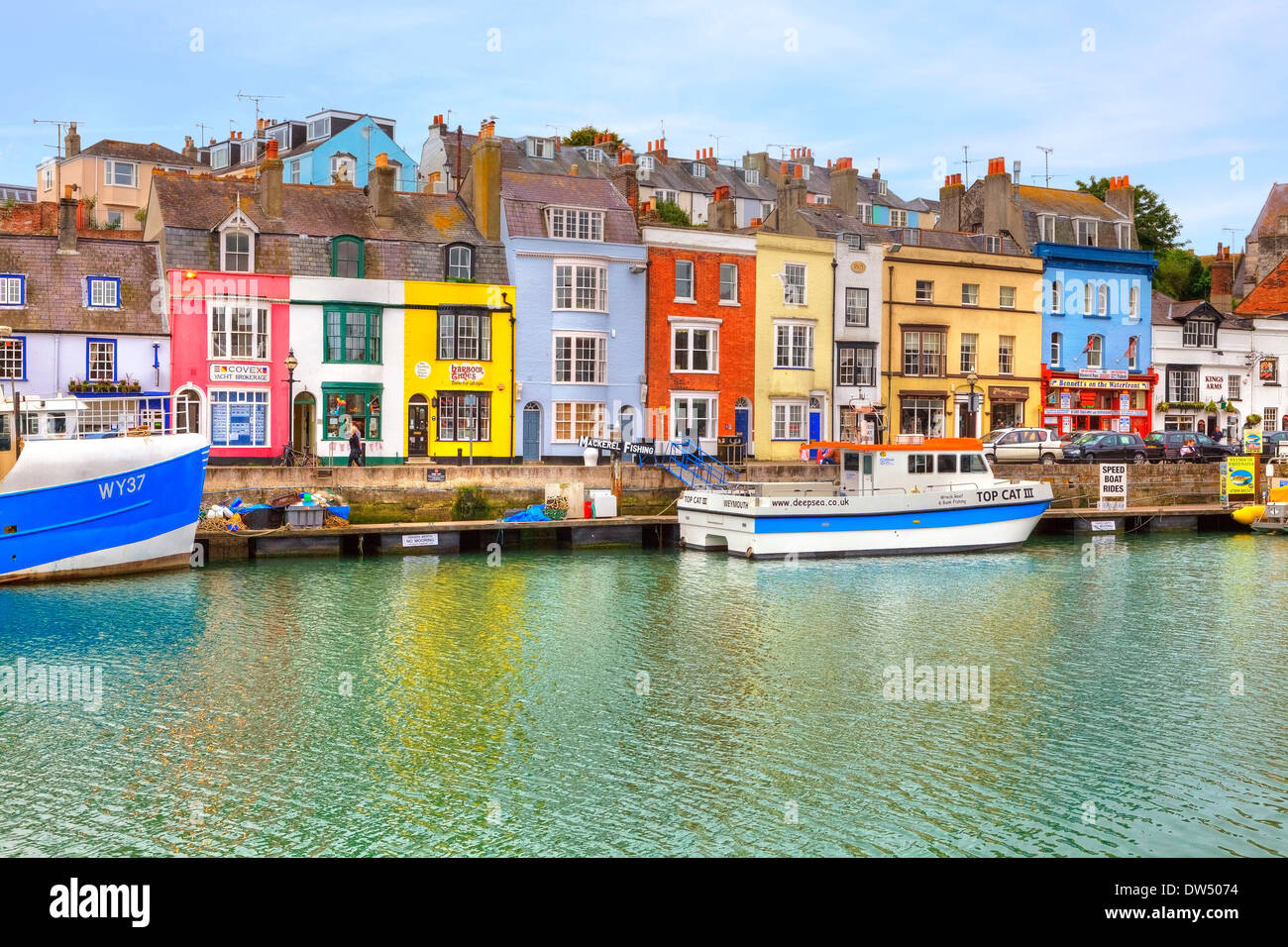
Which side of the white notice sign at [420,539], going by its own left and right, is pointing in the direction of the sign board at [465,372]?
back

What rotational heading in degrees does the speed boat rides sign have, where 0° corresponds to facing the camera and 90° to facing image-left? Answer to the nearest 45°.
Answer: approximately 0°

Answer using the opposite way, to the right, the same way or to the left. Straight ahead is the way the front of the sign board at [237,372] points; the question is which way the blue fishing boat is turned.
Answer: to the left

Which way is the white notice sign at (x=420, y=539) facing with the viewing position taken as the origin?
facing the viewer

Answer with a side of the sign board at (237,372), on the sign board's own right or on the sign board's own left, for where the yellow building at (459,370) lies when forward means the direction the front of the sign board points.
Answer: on the sign board's own left

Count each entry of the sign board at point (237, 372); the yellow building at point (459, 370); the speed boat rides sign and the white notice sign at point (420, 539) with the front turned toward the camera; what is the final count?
4

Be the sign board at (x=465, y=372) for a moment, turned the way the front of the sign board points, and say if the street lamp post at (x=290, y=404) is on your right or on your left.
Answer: on your right

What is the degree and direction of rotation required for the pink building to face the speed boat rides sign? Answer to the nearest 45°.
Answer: approximately 90° to its left

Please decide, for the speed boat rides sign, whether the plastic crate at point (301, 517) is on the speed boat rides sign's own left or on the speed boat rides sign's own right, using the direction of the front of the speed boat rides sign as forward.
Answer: on the speed boat rides sign's own right

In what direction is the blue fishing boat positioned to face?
to the viewer's right

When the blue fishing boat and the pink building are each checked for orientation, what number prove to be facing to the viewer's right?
1

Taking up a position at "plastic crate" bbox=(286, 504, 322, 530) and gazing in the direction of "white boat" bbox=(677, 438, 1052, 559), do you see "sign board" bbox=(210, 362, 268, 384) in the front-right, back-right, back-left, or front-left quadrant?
back-left

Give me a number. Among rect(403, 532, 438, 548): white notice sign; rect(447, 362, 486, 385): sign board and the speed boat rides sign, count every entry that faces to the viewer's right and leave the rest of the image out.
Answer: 0

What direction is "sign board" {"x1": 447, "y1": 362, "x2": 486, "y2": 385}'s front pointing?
toward the camera

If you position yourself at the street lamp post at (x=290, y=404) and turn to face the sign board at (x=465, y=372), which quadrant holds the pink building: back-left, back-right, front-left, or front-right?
back-left

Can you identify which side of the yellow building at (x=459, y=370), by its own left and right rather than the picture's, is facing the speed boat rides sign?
left
